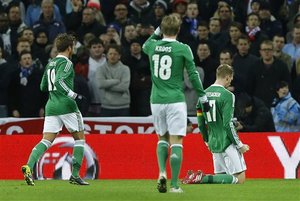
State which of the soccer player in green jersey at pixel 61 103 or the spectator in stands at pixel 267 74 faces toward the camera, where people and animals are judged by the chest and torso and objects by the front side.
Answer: the spectator in stands

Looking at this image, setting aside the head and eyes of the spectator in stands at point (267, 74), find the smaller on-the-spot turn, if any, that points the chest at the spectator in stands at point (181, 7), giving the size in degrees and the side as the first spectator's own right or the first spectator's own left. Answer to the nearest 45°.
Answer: approximately 135° to the first spectator's own right

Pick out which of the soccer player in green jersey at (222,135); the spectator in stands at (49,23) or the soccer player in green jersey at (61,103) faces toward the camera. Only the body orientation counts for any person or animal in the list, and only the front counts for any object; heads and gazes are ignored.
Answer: the spectator in stands

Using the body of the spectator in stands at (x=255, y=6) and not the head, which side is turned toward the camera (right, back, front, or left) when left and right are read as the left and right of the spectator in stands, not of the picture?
front

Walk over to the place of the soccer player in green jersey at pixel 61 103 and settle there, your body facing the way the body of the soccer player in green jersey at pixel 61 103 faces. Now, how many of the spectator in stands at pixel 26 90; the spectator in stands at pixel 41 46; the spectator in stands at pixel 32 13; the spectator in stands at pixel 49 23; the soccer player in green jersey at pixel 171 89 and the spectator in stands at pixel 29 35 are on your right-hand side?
1

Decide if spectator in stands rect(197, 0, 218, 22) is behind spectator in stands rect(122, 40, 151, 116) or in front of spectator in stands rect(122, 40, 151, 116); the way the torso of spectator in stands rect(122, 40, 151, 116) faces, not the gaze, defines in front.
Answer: behind

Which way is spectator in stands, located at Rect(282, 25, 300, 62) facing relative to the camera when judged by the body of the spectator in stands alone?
toward the camera

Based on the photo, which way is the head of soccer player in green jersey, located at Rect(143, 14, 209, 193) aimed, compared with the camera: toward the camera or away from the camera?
away from the camera

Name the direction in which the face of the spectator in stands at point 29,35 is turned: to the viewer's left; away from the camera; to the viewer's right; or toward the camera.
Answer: toward the camera

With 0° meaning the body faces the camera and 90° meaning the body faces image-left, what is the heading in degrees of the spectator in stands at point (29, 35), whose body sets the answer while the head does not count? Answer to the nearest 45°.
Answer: approximately 0°

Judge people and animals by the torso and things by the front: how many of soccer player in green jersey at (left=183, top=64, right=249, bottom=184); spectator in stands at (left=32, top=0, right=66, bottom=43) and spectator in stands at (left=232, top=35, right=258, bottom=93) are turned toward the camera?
2

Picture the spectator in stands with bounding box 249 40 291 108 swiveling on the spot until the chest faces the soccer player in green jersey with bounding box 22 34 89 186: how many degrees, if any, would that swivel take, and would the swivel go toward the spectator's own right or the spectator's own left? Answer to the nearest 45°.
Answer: approximately 45° to the spectator's own right

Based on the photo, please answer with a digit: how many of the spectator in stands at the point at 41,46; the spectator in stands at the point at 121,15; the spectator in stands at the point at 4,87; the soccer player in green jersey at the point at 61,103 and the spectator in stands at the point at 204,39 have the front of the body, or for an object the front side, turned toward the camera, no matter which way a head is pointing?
4

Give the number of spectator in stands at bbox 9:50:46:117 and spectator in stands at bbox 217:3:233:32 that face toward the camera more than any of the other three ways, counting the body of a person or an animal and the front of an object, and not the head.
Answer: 2

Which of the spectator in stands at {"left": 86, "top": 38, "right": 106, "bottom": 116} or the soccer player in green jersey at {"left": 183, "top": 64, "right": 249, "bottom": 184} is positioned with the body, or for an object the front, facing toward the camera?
the spectator in stands
